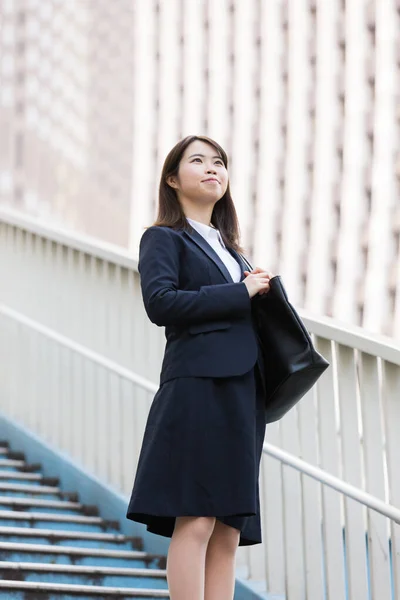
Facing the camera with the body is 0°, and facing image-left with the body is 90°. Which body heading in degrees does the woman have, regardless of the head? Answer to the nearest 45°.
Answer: approximately 315°

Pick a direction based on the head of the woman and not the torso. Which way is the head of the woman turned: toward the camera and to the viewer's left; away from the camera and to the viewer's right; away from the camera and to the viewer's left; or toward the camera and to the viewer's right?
toward the camera and to the viewer's right

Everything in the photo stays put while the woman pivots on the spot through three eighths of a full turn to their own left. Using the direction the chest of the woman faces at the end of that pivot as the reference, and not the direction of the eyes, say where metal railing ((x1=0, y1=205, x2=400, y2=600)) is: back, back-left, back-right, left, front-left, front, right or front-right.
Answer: front
